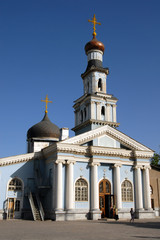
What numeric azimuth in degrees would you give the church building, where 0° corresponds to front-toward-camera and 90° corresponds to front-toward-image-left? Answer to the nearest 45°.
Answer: approximately 315°
